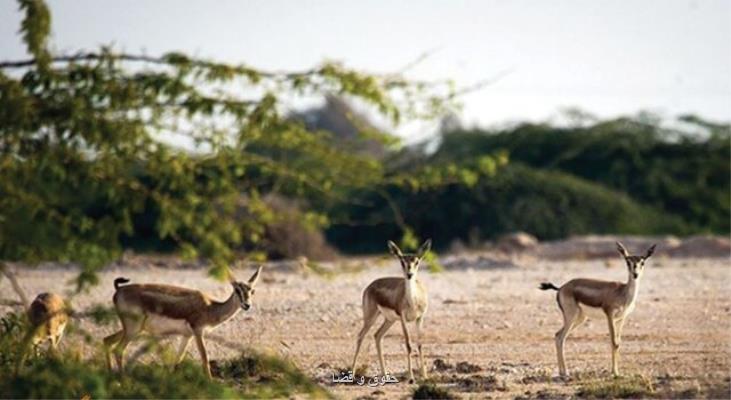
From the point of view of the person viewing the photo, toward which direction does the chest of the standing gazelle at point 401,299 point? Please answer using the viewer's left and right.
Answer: facing the viewer and to the right of the viewer

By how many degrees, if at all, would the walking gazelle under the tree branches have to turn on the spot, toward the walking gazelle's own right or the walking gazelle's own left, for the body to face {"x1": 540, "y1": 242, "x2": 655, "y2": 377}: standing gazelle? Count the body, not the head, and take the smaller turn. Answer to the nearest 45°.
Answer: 0° — it already faces it

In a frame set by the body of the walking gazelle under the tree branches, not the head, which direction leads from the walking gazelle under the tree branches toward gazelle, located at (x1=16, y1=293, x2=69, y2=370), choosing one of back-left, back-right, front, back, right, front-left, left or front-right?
back

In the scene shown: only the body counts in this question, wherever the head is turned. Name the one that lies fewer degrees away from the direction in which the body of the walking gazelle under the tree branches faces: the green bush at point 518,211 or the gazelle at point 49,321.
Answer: the green bush

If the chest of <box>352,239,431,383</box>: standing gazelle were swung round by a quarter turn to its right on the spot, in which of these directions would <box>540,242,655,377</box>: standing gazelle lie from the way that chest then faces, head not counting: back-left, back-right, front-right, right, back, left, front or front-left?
back-left

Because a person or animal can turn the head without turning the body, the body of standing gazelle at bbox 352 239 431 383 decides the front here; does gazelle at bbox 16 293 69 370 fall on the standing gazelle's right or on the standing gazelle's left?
on the standing gazelle's right

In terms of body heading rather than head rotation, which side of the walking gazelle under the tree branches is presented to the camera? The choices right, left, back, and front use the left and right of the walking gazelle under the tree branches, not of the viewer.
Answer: right
